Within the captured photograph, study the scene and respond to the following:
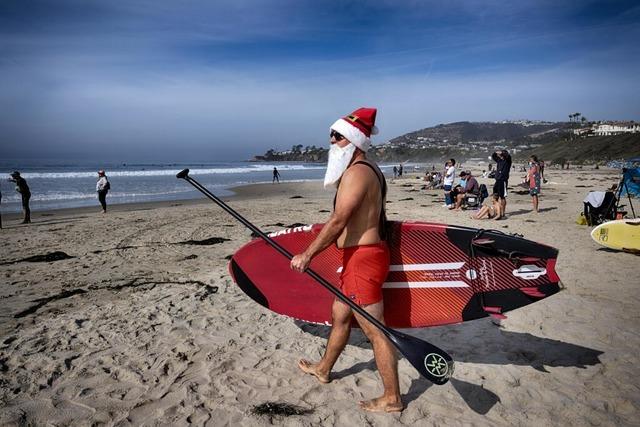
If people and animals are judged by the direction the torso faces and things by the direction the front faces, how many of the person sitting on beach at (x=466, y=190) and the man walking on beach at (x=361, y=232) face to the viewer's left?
2

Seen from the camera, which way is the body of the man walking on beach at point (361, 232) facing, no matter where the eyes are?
to the viewer's left

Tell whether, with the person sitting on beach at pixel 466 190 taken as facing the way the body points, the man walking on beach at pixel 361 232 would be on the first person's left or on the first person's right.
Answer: on the first person's left

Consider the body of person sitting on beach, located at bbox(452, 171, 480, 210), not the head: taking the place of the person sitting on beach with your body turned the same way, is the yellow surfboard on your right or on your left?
on your left

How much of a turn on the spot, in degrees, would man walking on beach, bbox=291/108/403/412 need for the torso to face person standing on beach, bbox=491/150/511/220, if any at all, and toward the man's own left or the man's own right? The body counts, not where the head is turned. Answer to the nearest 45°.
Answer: approximately 135° to the man's own right

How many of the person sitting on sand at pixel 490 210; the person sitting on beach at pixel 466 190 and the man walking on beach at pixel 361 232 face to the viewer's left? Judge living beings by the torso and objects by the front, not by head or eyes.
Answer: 3

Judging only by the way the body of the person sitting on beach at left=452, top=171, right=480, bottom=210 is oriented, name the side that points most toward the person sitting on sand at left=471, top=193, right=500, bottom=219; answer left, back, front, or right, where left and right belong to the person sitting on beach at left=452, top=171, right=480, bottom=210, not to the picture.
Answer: left

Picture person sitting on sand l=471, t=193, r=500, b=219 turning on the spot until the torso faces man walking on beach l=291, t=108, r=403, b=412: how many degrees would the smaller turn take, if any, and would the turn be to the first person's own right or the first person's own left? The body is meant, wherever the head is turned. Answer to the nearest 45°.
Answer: approximately 90° to the first person's own left

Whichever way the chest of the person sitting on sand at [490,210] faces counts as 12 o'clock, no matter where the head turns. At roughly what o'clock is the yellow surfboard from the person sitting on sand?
The yellow surfboard is roughly at 8 o'clock from the person sitting on sand.

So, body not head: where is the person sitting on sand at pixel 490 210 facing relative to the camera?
to the viewer's left

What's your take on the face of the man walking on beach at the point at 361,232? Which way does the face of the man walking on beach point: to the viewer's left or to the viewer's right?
to the viewer's left

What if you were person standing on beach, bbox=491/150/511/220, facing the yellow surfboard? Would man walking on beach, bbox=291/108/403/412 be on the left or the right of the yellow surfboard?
right

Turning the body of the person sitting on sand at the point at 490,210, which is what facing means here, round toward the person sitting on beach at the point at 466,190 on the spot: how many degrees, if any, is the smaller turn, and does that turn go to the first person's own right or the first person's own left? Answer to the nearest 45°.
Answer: approximately 90° to the first person's own right

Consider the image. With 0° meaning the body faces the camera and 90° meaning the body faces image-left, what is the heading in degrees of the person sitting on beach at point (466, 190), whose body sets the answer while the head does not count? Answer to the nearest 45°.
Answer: approximately 90°
